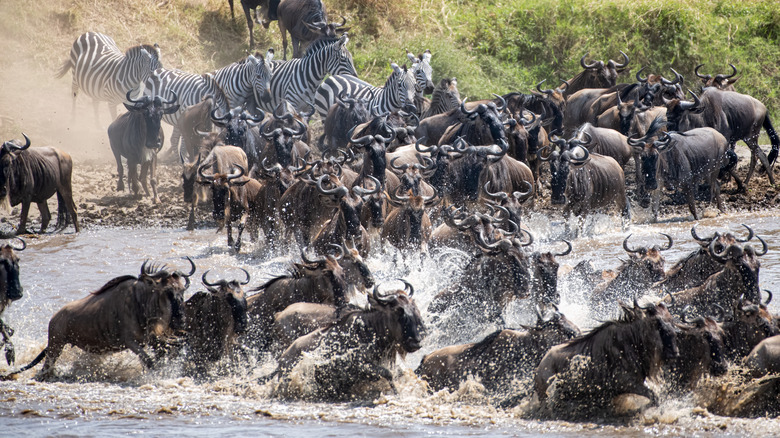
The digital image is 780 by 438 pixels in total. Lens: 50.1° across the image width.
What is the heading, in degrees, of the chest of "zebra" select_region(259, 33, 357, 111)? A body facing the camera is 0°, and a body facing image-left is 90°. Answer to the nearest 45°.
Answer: approximately 270°

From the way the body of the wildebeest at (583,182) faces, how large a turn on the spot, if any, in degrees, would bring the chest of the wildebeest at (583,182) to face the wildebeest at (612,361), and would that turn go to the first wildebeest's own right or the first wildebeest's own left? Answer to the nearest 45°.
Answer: approximately 45° to the first wildebeest's own left

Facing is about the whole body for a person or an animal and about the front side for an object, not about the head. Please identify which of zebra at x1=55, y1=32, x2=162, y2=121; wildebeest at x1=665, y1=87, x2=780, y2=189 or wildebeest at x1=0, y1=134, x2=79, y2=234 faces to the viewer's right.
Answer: the zebra

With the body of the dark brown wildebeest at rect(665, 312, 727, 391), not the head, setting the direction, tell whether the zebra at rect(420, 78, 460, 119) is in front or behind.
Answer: behind

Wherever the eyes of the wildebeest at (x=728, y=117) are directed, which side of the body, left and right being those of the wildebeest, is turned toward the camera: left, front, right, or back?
left

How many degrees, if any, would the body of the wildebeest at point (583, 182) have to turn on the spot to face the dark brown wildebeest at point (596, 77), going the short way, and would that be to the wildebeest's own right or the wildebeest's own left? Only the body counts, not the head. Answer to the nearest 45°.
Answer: approximately 135° to the wildebeest's own right

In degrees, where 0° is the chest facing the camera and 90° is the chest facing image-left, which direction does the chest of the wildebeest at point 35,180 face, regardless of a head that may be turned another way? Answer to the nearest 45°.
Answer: approximately 45°

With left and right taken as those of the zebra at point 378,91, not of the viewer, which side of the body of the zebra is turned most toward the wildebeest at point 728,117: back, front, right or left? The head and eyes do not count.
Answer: front

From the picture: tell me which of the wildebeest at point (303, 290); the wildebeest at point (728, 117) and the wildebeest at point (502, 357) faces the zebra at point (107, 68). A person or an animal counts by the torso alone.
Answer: the wildebeest at point (728, 117)

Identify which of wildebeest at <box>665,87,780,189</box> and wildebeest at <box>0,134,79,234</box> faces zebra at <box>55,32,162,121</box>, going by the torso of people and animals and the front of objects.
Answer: wildebeest at <box>665,87,780,189</box>

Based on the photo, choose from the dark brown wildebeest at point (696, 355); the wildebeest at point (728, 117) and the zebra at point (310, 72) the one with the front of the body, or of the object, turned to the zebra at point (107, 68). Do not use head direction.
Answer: the wildebeest

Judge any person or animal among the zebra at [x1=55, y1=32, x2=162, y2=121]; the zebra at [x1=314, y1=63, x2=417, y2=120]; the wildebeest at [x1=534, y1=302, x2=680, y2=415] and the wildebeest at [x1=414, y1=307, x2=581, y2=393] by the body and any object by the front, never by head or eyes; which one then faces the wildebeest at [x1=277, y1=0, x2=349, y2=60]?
the zebra at [x1=55, y1=32, x2=162, y2=121]
